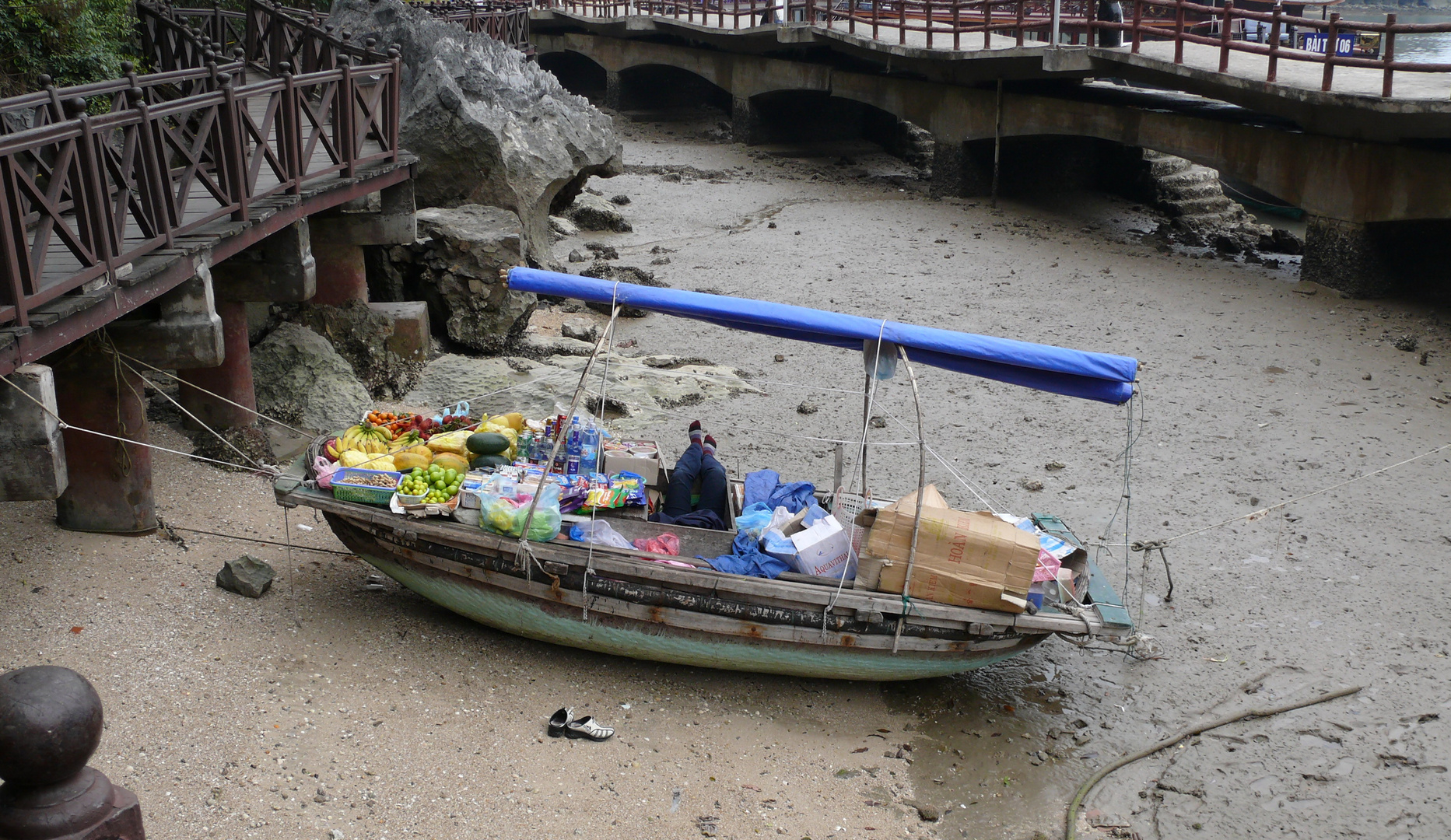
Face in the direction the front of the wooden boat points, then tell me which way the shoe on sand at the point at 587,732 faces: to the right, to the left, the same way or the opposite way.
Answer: the opposite way

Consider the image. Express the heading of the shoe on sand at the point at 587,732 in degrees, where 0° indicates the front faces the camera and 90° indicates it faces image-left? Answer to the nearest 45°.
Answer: approximately 270°

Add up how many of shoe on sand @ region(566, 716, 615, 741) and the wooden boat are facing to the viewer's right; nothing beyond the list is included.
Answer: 1

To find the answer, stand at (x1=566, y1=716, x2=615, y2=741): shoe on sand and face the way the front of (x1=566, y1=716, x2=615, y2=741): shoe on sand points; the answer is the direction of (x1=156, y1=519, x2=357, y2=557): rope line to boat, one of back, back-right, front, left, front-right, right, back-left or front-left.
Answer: back-left

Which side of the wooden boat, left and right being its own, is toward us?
left

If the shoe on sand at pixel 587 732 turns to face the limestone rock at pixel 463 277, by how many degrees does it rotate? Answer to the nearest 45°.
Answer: approximately 90° to its left

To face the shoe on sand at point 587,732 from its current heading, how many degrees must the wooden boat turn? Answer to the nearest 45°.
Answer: approximately 45° to its left

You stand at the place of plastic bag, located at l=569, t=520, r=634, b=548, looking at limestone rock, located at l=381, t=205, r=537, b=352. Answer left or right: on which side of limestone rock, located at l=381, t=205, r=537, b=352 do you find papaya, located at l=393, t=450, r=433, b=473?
left

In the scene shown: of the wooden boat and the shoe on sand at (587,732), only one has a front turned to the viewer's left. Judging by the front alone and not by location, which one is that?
the wooden boat

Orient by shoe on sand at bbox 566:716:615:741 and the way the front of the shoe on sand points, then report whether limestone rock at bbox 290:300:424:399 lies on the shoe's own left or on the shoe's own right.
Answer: on the shoe's own left

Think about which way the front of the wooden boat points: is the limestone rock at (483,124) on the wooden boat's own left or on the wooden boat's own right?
on the wooden boat's own right

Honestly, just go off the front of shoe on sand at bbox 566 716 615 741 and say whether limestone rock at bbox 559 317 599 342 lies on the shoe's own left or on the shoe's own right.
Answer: on the shoe's own left
